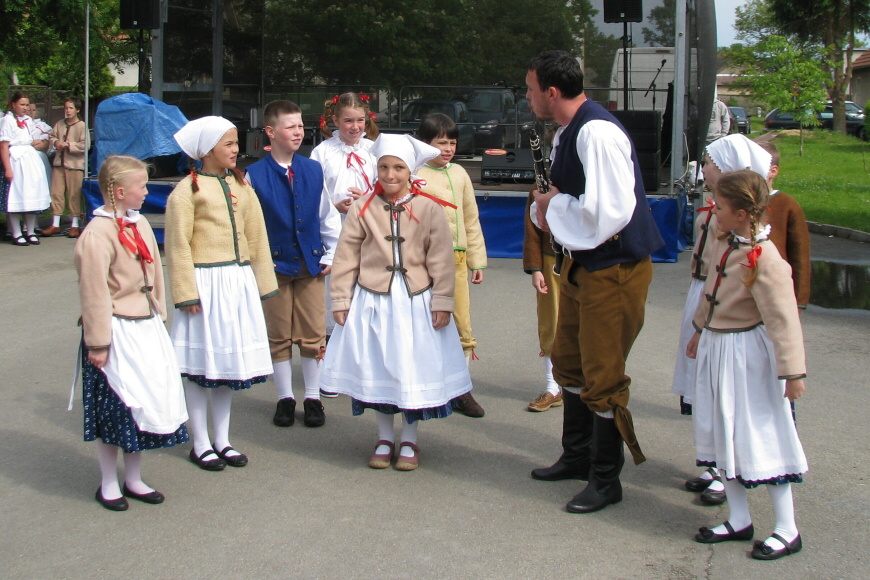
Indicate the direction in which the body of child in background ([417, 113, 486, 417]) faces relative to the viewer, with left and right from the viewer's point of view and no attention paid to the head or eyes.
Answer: facing the viewer and to the right of the viewer

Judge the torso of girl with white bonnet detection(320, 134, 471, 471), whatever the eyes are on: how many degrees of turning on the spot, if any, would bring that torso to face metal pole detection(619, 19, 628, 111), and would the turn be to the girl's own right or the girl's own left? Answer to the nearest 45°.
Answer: approximately 180°

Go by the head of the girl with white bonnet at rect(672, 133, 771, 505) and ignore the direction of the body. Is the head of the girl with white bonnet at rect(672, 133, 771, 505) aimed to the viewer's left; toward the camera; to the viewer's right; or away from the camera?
to the viewer's left

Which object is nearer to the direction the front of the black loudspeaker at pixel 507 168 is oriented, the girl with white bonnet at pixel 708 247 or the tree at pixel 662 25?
the girl with white bonnet

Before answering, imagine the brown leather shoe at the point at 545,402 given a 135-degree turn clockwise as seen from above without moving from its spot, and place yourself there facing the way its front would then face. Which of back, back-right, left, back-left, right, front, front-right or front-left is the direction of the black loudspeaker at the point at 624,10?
front

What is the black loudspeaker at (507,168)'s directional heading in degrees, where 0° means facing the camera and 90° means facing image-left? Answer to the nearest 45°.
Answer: approximately 0°

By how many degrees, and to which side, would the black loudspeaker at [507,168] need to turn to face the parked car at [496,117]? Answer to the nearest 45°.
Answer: approximately 180°

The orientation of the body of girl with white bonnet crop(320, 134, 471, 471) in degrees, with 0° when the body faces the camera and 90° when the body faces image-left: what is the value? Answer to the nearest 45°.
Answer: approximately 0°

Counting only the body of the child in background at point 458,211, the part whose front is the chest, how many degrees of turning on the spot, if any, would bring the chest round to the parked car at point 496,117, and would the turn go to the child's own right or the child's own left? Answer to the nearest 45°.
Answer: approximately 135° to the child's own left

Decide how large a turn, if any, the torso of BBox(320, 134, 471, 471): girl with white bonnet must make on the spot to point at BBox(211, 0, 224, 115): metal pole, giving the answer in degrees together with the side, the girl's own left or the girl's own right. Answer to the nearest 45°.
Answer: approximately 180°

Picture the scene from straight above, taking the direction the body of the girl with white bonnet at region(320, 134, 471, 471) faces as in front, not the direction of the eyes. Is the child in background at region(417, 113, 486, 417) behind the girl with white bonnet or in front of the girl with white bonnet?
behind
